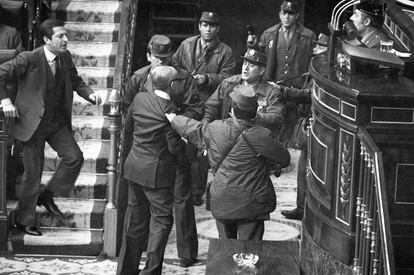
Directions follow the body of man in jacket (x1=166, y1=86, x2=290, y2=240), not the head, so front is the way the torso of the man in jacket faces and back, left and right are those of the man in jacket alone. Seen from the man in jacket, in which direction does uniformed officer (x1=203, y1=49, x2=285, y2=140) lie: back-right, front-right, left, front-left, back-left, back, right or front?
front

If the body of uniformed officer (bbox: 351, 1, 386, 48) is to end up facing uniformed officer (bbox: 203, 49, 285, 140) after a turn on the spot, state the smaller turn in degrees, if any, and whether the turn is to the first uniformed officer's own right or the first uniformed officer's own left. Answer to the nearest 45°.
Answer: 0° — they already face them

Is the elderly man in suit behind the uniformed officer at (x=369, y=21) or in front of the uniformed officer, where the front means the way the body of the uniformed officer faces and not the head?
in front

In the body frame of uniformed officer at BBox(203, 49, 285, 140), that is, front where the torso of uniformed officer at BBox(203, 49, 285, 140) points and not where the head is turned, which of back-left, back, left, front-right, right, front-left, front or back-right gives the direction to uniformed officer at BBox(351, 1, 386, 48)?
back-left

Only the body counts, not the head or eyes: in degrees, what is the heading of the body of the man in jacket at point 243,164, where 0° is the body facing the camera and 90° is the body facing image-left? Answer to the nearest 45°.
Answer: approximately 180°

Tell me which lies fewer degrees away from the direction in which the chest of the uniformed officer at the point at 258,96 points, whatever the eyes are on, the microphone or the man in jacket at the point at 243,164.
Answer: the man in jacket

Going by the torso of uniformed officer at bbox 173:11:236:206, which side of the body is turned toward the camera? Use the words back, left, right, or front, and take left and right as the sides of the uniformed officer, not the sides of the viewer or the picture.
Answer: front

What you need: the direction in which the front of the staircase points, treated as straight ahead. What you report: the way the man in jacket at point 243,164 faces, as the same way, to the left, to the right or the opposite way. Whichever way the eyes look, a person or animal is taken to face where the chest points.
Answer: the opposite way

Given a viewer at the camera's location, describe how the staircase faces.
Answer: facing the viewer

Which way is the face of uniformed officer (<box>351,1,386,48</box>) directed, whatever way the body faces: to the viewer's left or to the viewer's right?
to the viewer's left

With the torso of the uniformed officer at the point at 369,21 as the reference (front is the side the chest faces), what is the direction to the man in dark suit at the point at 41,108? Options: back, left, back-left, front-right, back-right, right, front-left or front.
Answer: front

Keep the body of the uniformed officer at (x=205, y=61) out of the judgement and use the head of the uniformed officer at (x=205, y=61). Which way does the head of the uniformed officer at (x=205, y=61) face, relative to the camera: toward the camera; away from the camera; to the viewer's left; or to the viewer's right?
toward the camera
